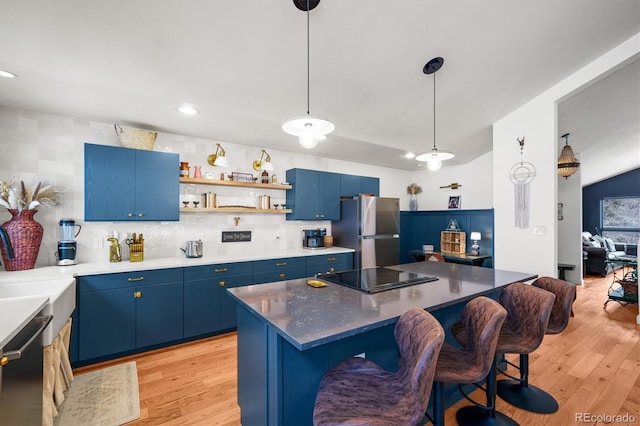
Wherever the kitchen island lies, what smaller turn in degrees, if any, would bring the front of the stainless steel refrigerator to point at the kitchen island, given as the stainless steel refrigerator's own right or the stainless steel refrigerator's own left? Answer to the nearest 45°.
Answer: approximately 45° to the stainless steel refrigerator's own right

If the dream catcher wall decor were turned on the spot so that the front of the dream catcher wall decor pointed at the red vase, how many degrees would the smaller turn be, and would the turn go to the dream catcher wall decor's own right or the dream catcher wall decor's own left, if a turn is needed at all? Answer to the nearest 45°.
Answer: approximately 45° to the dream catcher wall decor's own right

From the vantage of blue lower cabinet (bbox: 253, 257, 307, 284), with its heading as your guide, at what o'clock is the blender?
The blender is roughly at 4 o'clock from the blue lower cabinet.

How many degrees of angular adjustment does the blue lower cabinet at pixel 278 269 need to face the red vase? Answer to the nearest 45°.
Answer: approximately 135° to its right

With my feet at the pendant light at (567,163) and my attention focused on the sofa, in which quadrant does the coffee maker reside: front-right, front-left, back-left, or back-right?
back-left

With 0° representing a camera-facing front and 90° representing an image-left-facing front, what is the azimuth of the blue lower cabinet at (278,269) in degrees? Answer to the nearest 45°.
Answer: approximately 315°

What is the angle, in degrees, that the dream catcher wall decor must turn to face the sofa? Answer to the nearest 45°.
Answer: approximately 180°

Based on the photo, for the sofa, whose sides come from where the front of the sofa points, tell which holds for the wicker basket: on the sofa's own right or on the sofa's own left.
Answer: on the sofa's own right

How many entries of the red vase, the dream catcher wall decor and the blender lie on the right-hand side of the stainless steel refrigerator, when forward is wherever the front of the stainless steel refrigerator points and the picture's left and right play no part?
2

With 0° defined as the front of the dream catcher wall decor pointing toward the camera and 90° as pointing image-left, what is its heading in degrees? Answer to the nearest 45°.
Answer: approximately 0°
